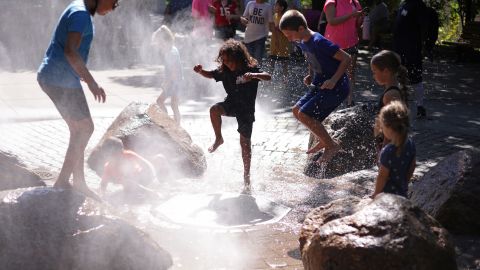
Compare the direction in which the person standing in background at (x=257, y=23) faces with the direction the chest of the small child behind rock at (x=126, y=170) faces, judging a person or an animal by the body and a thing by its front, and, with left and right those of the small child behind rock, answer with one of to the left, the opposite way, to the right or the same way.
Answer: to the left

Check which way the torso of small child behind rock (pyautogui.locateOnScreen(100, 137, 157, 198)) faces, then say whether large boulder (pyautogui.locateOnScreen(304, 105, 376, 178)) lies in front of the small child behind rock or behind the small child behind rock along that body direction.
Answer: behind

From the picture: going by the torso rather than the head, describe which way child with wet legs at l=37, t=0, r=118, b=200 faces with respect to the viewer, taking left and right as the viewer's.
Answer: facing to the right of the viewer

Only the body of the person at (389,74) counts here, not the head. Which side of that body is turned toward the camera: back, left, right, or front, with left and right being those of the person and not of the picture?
left
